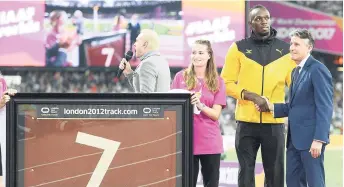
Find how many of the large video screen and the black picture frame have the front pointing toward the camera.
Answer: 2

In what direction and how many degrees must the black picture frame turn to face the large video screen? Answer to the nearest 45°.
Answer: approximately 180°

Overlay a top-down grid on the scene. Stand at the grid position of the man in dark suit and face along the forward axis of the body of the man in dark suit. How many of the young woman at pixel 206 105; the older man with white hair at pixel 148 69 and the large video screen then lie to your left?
0

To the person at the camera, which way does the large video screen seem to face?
facing the viewer

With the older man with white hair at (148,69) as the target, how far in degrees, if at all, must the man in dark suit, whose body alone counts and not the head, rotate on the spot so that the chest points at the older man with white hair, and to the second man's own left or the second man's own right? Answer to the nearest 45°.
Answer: approximately 45° to the second man's own right

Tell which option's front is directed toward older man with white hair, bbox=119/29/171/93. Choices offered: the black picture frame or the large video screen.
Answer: the large video screen

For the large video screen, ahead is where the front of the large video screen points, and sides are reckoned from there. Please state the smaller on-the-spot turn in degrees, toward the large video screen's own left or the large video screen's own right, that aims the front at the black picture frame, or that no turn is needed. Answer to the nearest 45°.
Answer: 0° — it already faces it

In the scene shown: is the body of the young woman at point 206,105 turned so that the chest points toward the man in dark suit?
no

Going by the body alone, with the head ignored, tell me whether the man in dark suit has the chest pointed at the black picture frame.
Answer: yes

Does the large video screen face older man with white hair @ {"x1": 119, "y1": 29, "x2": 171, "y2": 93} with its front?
yes

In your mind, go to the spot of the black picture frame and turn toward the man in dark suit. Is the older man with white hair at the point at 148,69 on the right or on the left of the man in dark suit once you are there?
left

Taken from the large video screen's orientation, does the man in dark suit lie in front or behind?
in front

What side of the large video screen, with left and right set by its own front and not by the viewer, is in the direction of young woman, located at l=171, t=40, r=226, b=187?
front

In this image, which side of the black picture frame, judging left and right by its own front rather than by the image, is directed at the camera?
front

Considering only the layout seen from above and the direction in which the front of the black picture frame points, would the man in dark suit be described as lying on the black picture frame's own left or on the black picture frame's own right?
on the black picture frame's own left
